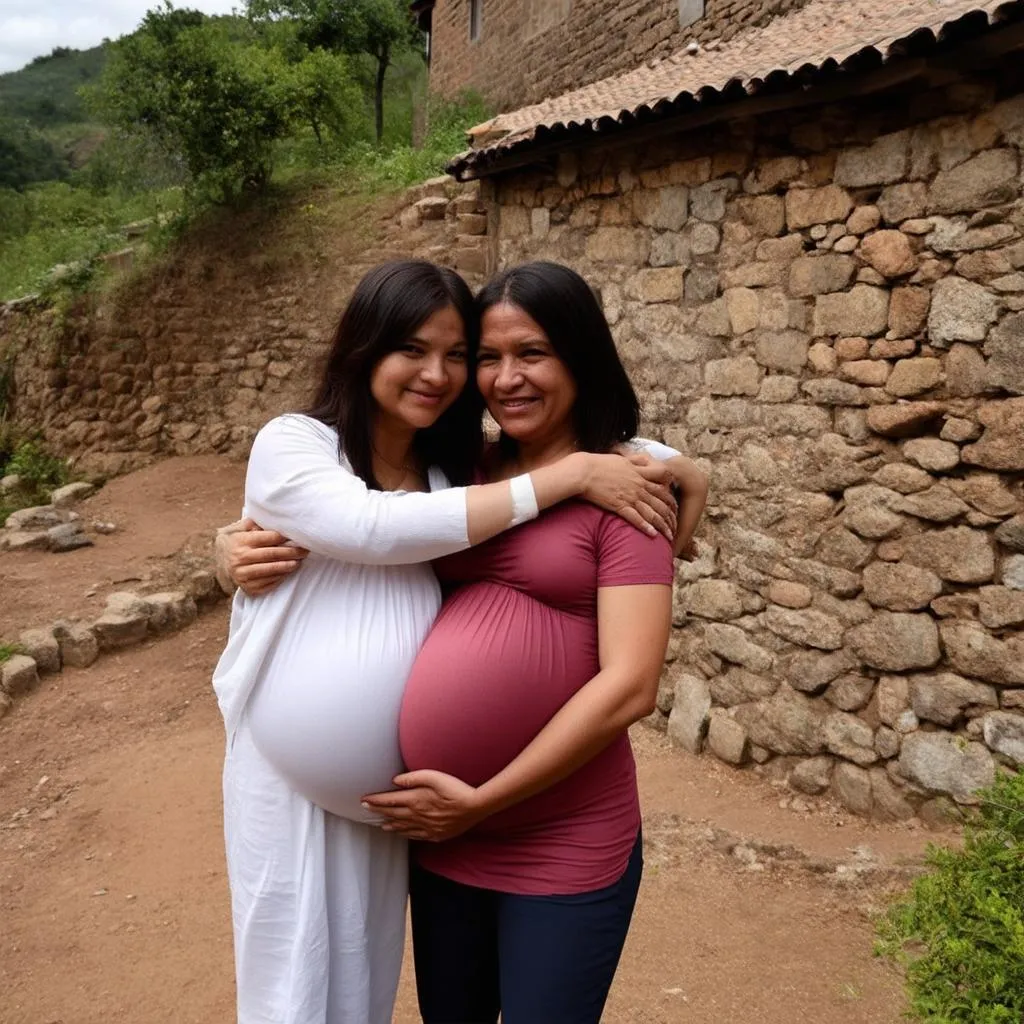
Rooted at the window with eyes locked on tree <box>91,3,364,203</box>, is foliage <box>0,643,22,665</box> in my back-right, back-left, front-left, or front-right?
front-left

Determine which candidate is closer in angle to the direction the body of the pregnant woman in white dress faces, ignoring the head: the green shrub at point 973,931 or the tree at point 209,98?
the green shrub

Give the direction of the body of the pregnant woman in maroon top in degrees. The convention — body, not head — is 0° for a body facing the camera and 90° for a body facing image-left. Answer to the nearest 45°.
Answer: approximately 45°

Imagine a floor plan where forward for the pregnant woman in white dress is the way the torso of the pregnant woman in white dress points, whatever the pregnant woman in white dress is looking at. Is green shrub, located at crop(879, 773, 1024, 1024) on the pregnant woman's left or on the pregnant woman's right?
on the pregnant woman's left

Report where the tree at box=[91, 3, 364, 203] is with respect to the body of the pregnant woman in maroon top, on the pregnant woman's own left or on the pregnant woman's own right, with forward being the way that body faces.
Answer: on the pregnant woman's own right

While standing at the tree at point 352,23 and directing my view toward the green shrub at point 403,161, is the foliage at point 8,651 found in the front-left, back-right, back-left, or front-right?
front-right

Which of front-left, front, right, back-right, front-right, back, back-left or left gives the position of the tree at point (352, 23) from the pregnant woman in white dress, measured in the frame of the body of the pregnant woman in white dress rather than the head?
back-left

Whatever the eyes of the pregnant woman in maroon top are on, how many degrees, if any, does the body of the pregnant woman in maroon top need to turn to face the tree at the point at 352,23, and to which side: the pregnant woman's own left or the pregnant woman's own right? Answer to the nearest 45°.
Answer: approximately 135° to the pregnant woman's own right

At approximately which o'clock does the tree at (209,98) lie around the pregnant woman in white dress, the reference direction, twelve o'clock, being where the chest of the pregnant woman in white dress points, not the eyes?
The tree is roughly at 7 o'clock from the pregnant woman in white dress.

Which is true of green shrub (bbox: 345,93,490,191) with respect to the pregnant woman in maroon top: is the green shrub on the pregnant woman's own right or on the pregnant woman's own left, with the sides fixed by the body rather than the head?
on the pregnant woman's own right

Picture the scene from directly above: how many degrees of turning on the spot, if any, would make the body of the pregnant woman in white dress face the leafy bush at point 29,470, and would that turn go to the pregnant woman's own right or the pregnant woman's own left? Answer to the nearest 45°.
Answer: approximately 180°
